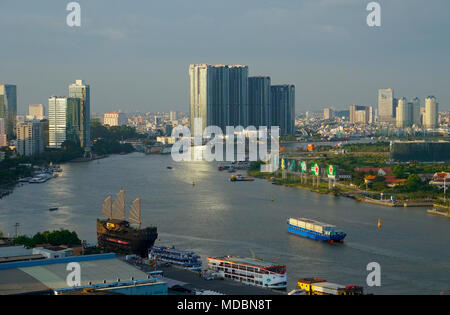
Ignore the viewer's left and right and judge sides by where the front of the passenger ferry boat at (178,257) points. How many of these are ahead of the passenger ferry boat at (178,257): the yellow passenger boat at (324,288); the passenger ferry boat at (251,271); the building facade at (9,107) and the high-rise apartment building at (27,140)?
2
